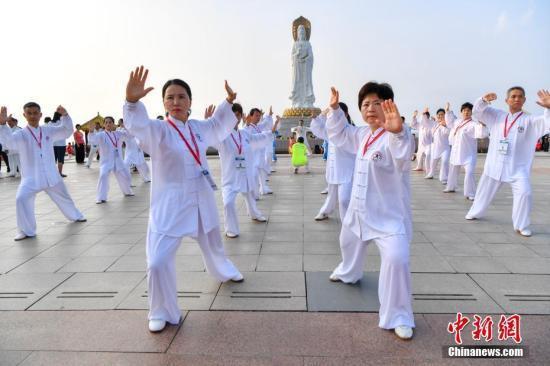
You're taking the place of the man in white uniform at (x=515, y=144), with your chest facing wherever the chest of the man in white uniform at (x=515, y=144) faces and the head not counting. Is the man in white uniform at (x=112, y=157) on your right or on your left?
on your right

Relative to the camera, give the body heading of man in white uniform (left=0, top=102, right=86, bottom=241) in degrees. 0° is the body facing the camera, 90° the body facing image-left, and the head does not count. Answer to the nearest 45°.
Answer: approximately 0°

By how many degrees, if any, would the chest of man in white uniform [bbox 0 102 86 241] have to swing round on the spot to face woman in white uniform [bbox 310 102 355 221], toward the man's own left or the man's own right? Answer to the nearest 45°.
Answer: approximately 45° to the man's own left

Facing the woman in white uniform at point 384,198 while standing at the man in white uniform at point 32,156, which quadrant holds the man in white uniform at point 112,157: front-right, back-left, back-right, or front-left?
back-left

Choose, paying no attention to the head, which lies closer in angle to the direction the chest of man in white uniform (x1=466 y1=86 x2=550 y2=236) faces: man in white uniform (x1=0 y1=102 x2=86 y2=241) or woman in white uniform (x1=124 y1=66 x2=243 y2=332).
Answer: the woman in white uniform

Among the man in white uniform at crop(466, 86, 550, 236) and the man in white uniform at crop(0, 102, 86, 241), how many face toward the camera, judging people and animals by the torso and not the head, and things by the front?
2

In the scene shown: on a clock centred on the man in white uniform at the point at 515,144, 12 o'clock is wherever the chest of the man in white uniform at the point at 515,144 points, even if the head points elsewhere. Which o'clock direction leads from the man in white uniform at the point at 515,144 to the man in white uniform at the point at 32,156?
the man in white uniform at the point at 32,156 is roughly at 2 o'clock from the man in white uniform at the point at 515,144.

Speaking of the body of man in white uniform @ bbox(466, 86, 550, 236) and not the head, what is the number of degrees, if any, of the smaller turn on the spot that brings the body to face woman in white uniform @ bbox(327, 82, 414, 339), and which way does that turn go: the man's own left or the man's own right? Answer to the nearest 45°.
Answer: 0° — they already face them

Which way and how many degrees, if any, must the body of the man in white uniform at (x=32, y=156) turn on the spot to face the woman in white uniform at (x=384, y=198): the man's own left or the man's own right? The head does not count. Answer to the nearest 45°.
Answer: approximately 45° to the man's own left

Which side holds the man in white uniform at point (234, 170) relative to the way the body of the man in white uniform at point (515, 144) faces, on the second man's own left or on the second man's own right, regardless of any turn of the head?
on the second man's own right

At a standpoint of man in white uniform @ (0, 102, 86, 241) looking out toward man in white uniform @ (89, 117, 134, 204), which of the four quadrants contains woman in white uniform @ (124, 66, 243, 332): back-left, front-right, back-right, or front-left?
back-right
